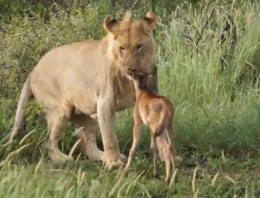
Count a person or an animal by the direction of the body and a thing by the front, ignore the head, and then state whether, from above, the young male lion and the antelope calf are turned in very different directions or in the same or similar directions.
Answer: very different directions

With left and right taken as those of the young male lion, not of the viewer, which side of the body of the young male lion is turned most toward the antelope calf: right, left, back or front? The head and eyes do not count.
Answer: front

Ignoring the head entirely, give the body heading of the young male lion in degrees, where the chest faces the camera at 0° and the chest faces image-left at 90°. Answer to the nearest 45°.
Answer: approximately 315°

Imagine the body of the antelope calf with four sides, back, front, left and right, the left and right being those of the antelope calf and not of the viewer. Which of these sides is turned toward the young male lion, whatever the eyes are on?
front
